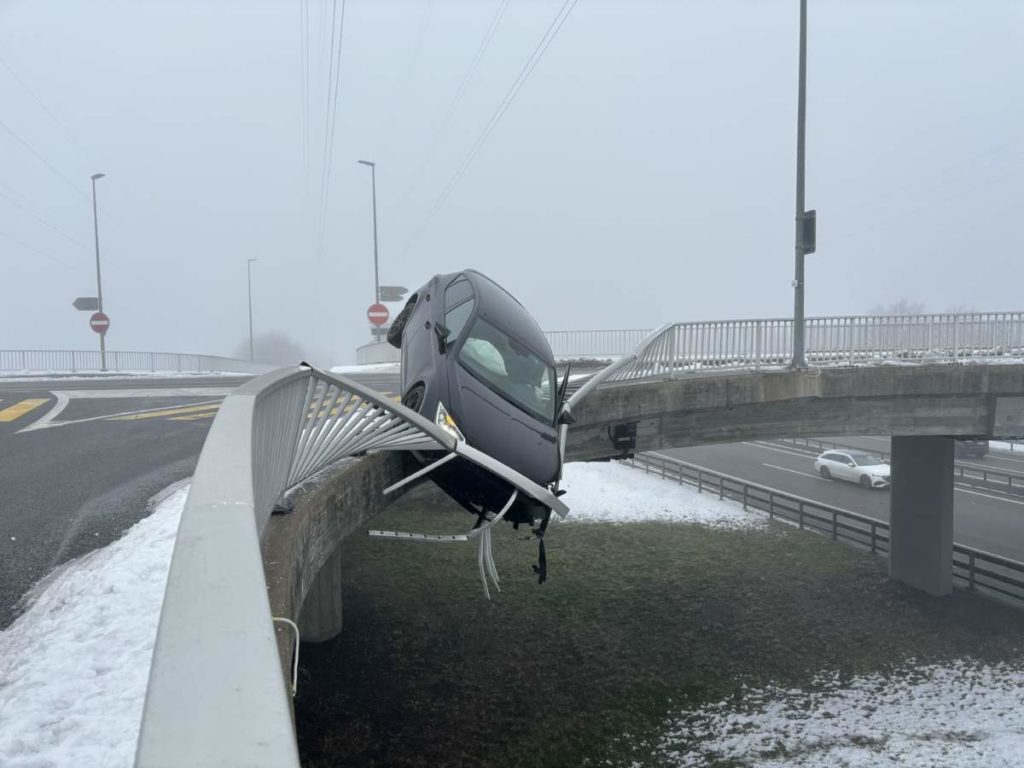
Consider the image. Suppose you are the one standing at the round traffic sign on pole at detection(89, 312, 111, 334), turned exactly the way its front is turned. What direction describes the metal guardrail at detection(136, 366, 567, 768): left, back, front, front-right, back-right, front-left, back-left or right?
front

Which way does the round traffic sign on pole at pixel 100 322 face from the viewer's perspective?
toward the camera

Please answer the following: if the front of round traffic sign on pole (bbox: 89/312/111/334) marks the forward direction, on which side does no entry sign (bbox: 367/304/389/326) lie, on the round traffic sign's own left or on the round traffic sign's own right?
on the round traffic sign's own left

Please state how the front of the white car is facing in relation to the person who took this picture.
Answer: facing the viewer and to the right of the viewer

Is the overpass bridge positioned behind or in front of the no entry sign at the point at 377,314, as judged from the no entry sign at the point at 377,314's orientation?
in front

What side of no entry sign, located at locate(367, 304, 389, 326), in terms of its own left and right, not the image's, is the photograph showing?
front

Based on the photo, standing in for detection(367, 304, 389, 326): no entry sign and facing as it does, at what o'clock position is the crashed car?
The crashed car is roughly at 12 o'clock from the no entry sign.

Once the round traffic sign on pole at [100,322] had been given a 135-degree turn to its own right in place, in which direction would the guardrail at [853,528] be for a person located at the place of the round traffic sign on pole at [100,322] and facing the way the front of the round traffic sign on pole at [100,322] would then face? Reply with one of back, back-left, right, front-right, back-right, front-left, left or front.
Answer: back
